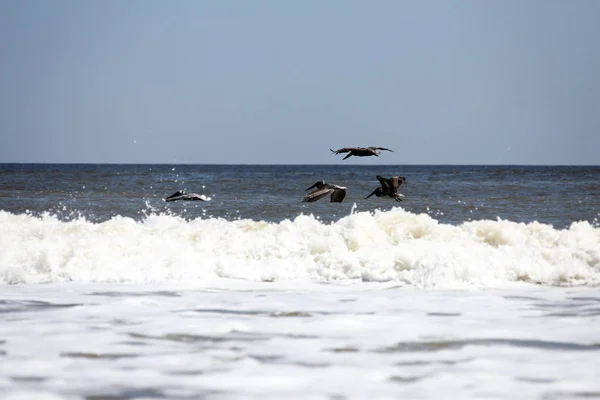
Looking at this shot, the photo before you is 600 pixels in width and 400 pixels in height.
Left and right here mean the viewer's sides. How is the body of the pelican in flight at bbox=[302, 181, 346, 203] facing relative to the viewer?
facing to the left of the viewer

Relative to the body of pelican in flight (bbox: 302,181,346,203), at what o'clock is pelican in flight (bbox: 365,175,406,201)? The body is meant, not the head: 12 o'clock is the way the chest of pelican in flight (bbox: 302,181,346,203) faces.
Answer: pelican in flight (bbox: 365,175,406,201) is roughly at 5 o'clock from pelican in flight (bbox: 302,181,346,203).

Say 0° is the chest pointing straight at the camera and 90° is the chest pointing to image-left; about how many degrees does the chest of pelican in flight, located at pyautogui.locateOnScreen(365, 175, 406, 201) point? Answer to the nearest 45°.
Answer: approximately 90°

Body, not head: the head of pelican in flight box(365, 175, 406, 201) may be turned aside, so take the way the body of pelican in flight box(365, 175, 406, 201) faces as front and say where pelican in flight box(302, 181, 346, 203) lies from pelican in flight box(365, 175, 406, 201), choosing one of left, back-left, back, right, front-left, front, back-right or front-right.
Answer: front-left

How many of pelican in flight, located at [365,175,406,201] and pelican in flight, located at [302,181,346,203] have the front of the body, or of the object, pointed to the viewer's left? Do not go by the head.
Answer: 2
